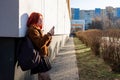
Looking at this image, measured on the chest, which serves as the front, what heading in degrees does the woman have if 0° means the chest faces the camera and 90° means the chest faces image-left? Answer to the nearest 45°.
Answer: approximately 270°
